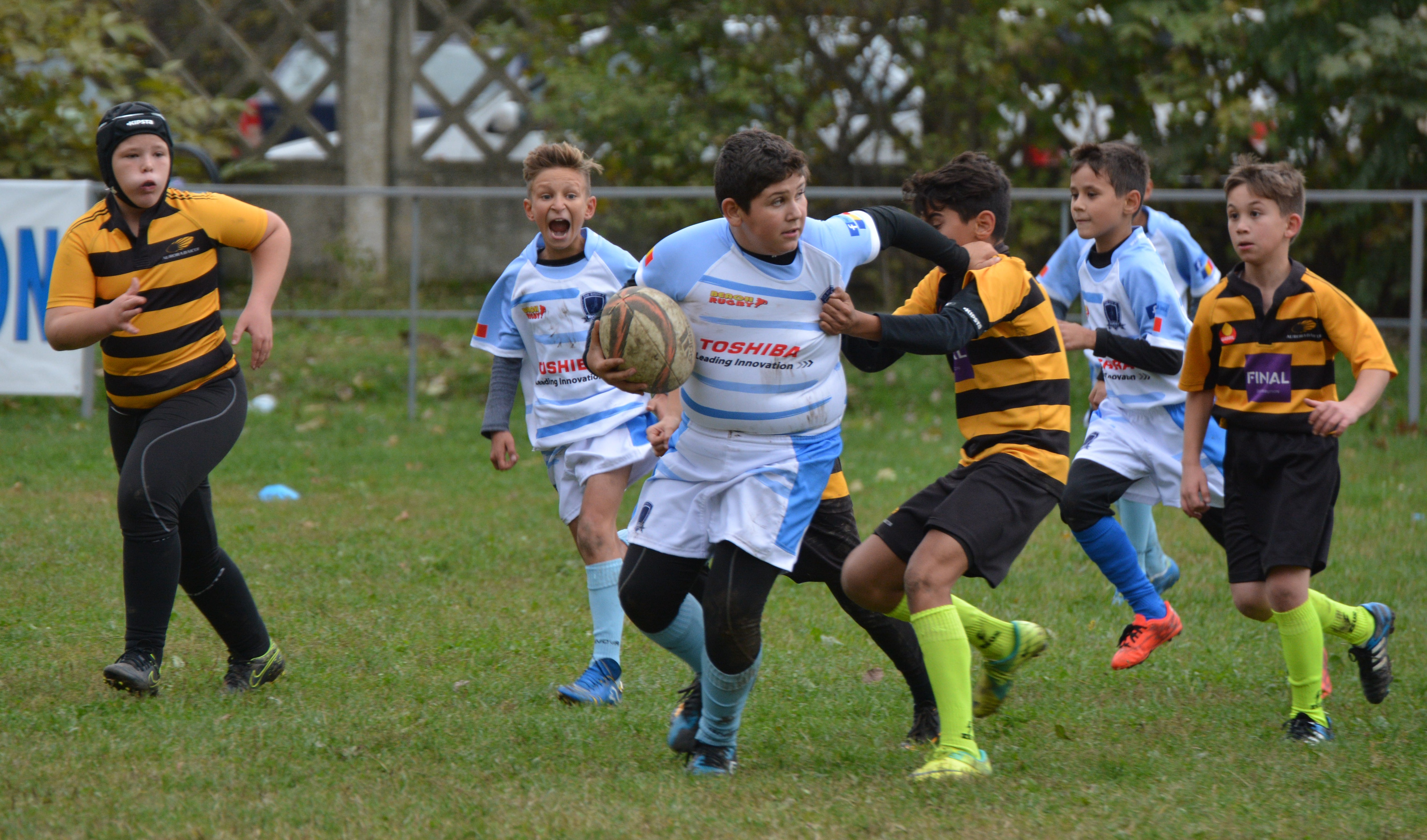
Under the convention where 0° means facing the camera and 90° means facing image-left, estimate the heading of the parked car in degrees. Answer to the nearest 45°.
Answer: approximately 270°

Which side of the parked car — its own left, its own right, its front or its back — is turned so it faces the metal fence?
right
